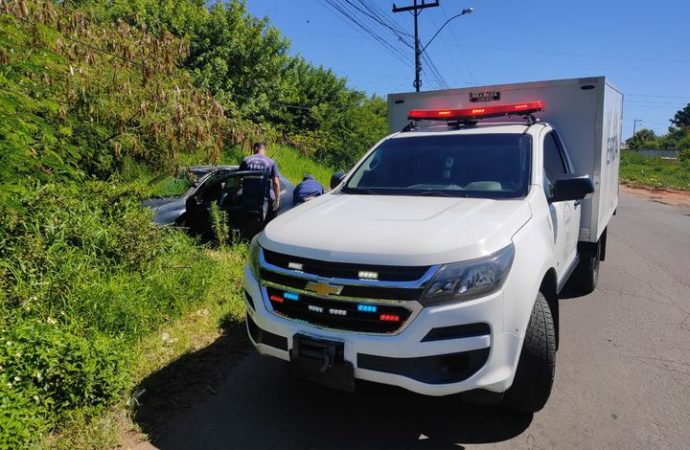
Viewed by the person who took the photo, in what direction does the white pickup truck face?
facing the viewer and to the left of the viewer

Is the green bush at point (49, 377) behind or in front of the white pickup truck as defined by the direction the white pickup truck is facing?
in front

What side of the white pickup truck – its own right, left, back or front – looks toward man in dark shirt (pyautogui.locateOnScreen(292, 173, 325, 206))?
right

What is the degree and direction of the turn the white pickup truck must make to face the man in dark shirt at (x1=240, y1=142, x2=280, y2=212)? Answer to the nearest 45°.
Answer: approximately 90° to its right

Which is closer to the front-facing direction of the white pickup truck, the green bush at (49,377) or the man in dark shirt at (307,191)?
the green bush

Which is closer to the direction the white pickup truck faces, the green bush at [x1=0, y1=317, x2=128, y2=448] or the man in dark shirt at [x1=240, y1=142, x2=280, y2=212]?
the green bush
